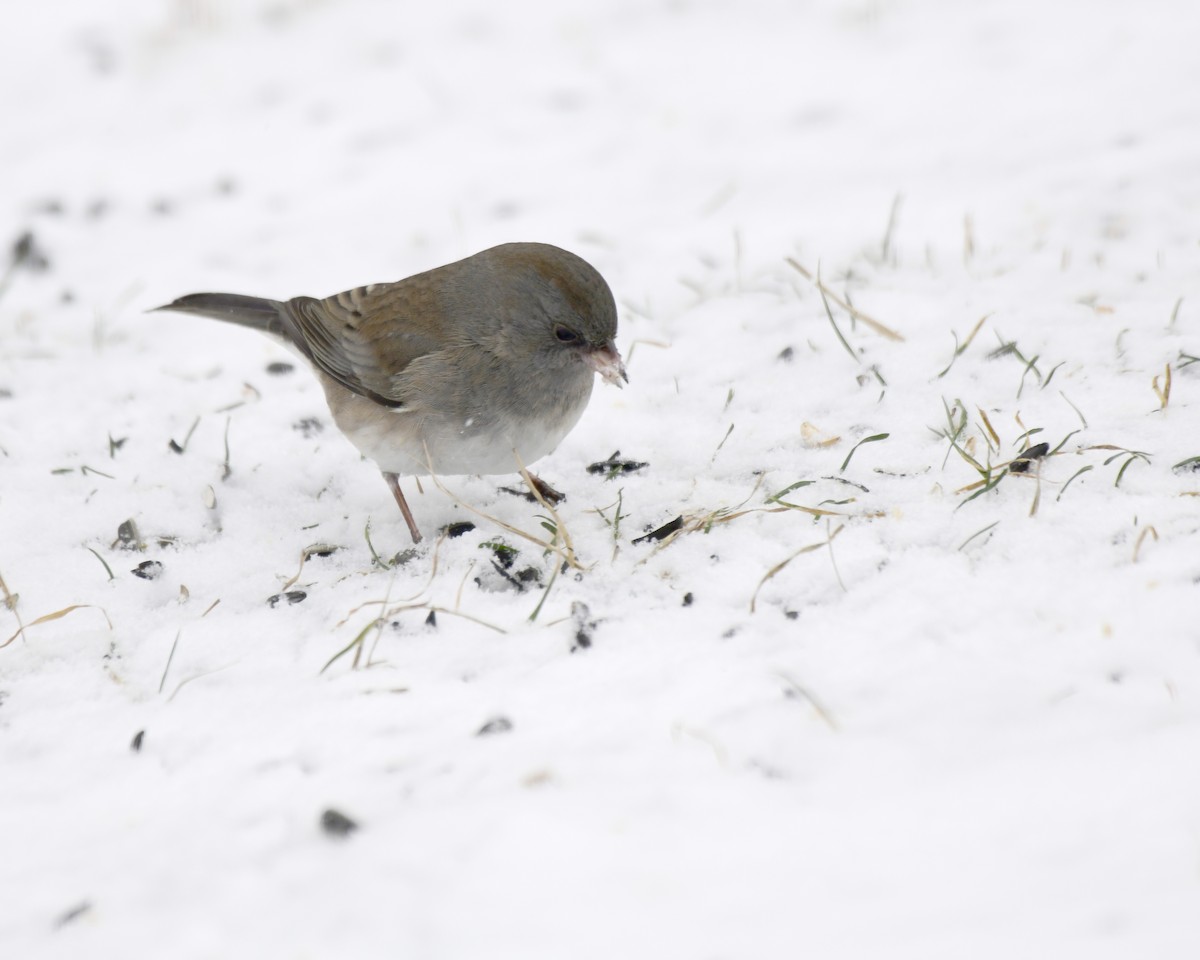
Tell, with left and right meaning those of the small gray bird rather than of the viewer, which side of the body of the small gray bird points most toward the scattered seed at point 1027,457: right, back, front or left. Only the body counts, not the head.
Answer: front

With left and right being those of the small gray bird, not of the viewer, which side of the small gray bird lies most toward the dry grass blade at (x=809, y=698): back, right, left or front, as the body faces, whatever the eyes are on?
right

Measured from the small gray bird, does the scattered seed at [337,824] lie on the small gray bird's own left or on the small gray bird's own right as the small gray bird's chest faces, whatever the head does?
on the small gray bird's own right

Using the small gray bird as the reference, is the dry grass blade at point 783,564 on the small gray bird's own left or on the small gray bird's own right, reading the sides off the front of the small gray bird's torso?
on the small gray bird's own right

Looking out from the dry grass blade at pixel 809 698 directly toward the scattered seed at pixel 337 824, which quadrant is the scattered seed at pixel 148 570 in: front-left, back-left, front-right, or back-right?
front-right

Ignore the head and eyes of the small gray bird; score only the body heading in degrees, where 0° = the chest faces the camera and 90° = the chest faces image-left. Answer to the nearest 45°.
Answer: approximately 270°

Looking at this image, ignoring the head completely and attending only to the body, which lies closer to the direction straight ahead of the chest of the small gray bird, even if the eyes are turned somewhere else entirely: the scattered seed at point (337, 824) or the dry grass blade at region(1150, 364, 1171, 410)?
the dry grass blade

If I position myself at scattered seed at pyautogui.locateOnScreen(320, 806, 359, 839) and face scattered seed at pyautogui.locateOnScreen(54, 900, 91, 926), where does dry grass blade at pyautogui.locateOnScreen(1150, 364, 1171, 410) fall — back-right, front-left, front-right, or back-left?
back-right

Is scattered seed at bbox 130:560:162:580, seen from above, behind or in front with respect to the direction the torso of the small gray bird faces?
behind

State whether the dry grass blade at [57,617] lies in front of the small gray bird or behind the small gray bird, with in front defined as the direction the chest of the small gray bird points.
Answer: behind

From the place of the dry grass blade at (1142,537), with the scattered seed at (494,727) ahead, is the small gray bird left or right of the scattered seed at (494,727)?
right
